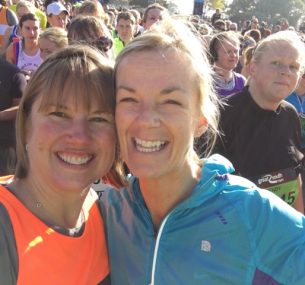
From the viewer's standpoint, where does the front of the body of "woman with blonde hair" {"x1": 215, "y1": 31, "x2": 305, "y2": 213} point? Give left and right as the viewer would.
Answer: facing the viewer and to the right of the viewer

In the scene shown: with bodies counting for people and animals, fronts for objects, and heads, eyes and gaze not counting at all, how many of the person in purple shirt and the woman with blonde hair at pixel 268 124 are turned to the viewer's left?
0

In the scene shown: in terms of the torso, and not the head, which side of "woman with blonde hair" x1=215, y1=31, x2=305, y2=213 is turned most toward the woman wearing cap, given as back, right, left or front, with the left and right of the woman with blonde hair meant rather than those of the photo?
back

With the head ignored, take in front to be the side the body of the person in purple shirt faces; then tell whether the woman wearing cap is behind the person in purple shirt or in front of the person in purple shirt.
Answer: behind

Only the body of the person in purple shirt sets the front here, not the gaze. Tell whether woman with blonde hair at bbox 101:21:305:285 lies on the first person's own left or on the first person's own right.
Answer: on the first person's own right

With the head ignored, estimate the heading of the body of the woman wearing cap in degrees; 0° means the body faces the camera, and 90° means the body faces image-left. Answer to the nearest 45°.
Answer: approximately 315°

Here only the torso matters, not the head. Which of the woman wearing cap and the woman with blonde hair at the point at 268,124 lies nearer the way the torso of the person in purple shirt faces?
the woman with blonde hair

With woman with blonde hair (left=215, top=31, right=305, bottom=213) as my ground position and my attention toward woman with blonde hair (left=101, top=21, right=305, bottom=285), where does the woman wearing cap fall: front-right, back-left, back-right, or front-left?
back-right

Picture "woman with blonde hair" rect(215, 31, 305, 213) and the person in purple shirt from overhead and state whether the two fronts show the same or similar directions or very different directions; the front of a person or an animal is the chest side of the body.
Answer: same or similar directions

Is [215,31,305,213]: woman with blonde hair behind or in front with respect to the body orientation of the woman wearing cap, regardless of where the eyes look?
in front

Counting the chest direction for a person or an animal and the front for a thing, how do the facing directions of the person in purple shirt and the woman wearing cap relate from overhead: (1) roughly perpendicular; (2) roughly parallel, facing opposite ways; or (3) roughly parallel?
roughly parallel

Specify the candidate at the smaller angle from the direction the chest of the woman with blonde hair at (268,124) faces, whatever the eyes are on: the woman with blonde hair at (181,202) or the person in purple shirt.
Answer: the woman with blonde hair

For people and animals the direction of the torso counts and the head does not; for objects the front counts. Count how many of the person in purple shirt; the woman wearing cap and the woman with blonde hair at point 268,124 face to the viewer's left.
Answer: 0
